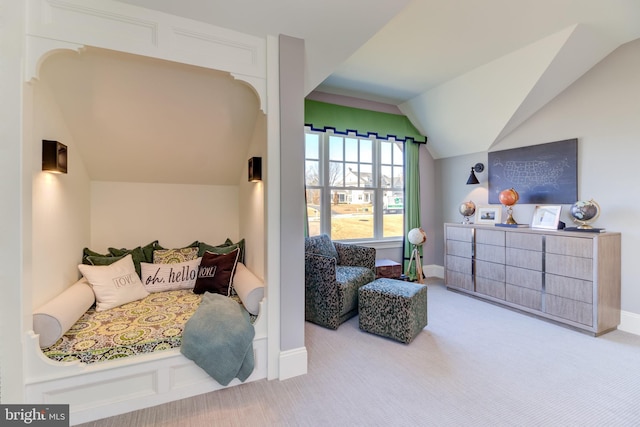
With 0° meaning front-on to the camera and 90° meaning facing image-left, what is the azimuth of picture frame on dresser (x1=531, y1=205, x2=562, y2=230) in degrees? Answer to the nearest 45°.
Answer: approximately 45°

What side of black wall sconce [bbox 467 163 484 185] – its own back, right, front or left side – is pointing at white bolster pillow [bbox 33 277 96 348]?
front

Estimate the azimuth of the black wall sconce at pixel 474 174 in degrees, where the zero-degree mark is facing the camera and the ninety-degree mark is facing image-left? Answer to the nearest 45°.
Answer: approximately 45°

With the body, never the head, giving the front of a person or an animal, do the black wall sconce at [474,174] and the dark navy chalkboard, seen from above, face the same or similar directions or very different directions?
same or similar directions

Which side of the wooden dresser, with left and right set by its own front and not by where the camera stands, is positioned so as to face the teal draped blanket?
front

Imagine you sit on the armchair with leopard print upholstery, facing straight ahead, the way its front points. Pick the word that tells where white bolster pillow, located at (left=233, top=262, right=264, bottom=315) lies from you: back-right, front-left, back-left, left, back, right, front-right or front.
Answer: right

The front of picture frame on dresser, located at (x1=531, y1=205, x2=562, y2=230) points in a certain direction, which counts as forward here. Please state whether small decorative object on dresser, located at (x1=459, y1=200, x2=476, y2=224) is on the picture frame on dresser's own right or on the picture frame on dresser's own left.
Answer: on the picture frame on dresser's own right

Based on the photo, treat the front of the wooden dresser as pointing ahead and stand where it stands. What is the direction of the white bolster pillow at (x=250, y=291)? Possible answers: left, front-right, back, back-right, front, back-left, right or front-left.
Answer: front

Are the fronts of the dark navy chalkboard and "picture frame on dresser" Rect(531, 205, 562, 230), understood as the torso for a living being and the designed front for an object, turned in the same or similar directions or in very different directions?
same or similar directions

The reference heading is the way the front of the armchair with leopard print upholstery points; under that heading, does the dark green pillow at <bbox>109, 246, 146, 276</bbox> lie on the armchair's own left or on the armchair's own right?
on the armchair's own right

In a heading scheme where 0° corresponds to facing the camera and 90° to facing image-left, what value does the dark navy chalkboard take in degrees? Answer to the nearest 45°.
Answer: approximately 45°

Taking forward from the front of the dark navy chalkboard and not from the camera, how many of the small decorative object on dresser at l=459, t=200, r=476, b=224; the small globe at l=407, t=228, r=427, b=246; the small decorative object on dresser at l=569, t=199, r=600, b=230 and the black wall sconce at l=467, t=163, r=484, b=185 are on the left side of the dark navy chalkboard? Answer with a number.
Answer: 1

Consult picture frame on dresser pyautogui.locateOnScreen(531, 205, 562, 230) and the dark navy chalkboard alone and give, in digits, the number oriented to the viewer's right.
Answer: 0

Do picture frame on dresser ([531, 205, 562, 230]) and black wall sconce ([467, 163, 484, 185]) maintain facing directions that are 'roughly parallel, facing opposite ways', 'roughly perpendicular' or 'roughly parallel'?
roughly parallel

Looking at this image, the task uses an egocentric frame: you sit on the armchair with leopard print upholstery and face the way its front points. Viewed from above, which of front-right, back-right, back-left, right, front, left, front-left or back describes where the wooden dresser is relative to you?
front-left

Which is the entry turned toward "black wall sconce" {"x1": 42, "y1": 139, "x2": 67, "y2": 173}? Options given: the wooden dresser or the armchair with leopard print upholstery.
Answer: the wooden dresser

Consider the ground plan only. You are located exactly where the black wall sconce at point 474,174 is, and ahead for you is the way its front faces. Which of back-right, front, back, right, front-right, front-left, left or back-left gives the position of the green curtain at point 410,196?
front-right
